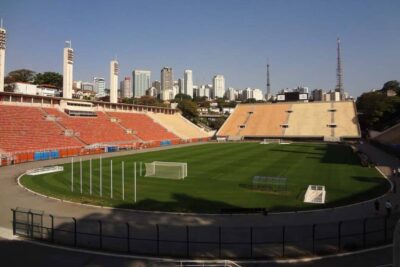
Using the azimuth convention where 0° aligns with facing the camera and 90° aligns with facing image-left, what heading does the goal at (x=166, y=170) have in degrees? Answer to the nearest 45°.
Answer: approximately 315°

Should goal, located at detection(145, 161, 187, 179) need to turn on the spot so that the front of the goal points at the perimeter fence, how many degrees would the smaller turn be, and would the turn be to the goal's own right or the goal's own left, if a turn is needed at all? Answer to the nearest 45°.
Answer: approximately 45° to the goal's own right
